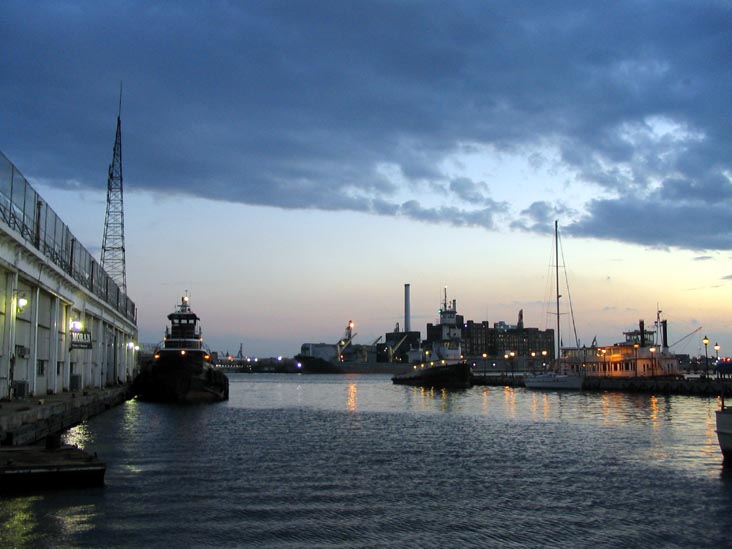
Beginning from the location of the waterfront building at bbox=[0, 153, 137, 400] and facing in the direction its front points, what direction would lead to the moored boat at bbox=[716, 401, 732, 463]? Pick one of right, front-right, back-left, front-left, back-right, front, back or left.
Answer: front-right

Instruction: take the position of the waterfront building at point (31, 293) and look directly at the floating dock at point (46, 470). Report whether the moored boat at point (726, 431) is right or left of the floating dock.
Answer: left

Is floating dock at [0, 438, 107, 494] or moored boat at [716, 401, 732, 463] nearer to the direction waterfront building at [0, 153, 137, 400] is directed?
the moored boat

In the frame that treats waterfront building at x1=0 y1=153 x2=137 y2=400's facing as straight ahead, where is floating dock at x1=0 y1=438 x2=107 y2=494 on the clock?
The floating dock is roughly at 3 o'clock from the waterfront building.

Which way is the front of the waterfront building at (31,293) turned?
to the viewer's right
